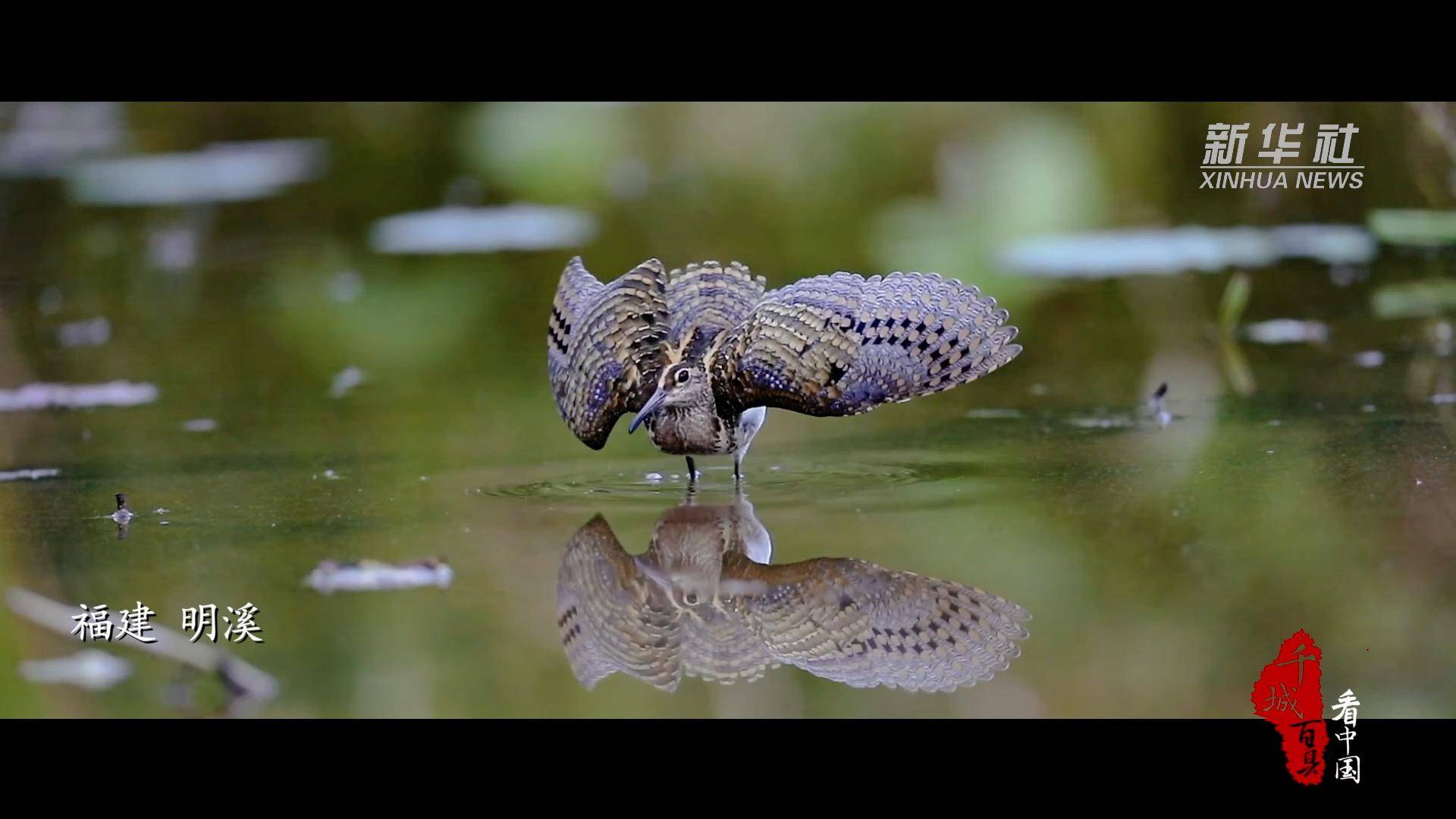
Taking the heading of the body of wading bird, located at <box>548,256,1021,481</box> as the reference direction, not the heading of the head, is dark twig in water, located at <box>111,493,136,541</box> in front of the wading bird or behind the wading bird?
in front

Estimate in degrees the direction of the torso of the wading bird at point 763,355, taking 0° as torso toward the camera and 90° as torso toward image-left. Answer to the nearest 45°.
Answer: approximately 45°

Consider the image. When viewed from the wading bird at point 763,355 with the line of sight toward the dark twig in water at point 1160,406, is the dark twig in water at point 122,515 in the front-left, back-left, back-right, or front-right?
back-left

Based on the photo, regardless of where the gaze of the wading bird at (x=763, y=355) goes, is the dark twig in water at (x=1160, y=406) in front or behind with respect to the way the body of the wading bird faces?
behind
